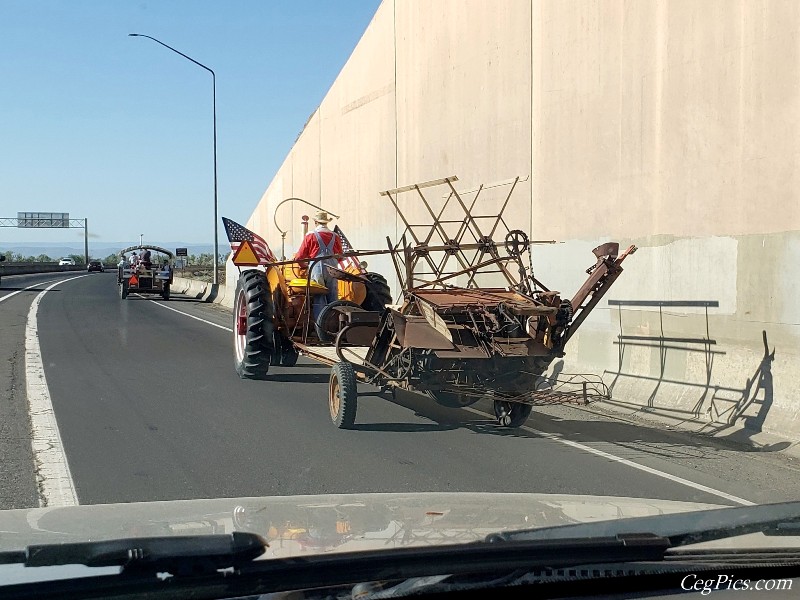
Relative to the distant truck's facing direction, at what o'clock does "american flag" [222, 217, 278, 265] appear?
The american flag is roughly at 6 o'clock from the distant truck.

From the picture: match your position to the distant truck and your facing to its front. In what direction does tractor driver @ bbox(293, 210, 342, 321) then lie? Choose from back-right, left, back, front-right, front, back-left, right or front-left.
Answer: back

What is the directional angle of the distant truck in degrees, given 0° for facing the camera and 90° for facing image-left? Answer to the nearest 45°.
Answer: approximately 180°
